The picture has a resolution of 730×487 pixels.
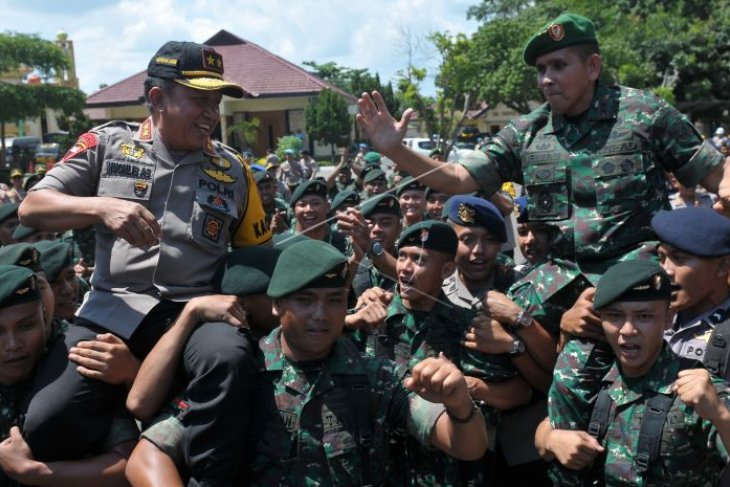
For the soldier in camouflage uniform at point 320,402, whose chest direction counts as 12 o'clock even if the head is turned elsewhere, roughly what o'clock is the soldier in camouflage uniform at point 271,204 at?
the soldier in camouflage uniform at point 271,204 is roughly at 6 o'clock from the soldier in camouflage uniform at point 320,402.

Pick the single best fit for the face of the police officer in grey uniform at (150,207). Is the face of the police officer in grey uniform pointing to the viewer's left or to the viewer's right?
to the viewer's right

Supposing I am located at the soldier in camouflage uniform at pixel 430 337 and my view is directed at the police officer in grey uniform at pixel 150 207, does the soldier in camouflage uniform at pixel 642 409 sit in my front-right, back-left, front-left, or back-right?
back-left

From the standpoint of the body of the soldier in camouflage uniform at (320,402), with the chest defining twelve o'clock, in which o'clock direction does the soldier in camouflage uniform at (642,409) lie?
the soldier in camouflage uniform at (642,409) is roughly at 9 o'clock from the soldier in camouflage uniform at (320,402).

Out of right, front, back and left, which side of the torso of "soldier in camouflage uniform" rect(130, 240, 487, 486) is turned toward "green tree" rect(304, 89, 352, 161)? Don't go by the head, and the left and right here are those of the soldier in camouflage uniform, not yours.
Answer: back

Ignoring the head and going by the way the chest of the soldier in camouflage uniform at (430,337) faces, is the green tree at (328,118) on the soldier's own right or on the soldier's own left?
on the soldier's own right

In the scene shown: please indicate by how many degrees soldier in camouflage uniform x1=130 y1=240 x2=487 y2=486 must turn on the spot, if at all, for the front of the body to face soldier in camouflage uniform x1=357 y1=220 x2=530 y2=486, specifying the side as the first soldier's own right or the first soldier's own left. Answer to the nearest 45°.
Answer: approximately 135° to the first soldier's own left

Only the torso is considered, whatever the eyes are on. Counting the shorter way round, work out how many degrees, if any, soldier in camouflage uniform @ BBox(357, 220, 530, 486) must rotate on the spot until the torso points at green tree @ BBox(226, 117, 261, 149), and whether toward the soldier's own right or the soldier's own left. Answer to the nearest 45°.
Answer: approximately 135° to the soldier's own right

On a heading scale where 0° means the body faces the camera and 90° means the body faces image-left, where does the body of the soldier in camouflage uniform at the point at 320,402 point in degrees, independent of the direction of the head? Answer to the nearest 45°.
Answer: approximately 0°

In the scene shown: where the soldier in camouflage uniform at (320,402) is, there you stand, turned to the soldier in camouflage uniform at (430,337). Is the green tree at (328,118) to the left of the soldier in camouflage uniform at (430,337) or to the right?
left

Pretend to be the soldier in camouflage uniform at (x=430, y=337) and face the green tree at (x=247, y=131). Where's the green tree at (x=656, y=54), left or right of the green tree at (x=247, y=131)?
right

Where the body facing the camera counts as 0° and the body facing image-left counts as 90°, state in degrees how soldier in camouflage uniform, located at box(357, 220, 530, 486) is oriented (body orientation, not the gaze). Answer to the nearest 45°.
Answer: approximately 45°
